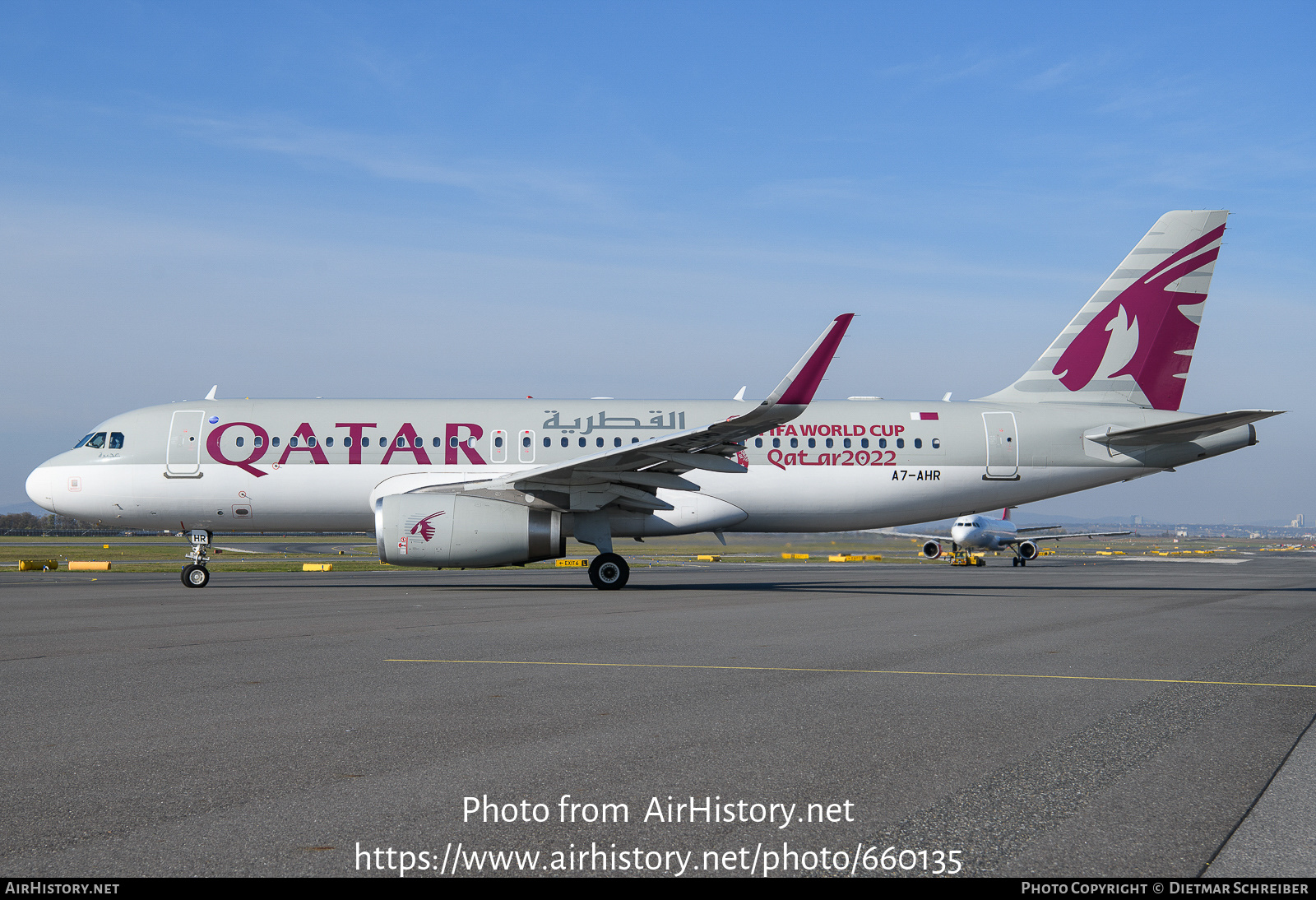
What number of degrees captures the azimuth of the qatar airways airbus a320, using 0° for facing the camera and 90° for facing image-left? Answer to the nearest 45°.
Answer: approximately 90°
